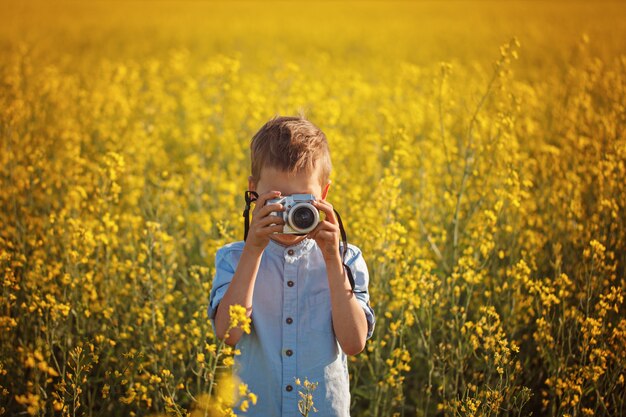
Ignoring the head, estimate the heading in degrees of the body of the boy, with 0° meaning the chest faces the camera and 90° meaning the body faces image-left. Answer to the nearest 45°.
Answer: approximately 0°
